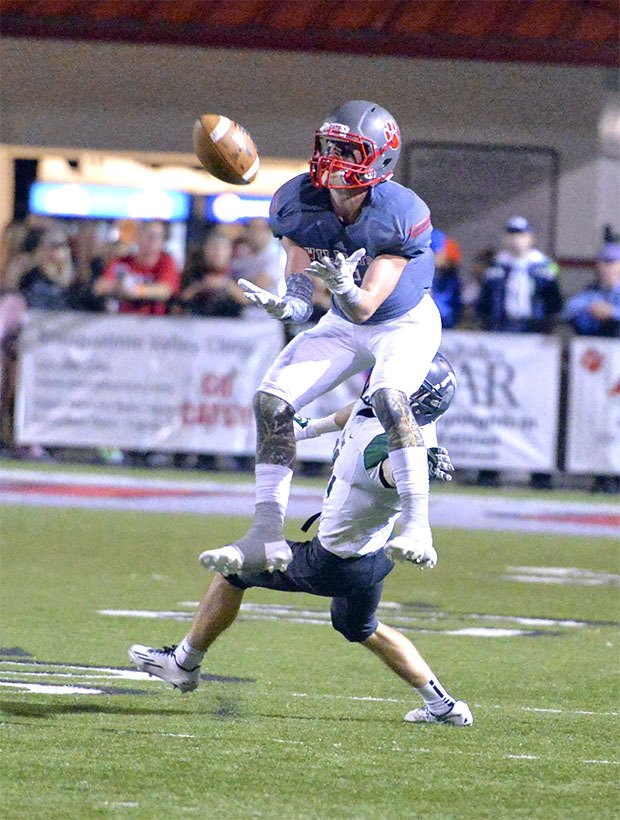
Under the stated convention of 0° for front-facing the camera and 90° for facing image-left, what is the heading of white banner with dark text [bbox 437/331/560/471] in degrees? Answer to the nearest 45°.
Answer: approximately 0°

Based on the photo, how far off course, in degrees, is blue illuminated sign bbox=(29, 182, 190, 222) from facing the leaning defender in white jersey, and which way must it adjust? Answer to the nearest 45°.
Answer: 0° — it already faces them

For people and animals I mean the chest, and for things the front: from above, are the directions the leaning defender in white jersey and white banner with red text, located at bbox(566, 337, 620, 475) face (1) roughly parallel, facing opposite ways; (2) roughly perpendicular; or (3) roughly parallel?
roughly perpendicular

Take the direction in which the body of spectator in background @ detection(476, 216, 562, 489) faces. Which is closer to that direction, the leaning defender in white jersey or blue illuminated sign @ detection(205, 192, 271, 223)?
the leaning defender in white jersey

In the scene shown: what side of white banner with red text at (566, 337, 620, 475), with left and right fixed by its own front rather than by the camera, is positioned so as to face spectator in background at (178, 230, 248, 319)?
right

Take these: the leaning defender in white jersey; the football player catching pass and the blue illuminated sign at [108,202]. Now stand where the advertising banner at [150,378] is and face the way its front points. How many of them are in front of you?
2

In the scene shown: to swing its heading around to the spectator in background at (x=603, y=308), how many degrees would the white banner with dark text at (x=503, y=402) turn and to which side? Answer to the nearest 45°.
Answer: approximately 90° to its left

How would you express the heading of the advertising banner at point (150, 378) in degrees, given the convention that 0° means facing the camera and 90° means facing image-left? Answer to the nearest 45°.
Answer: approximately 0°
